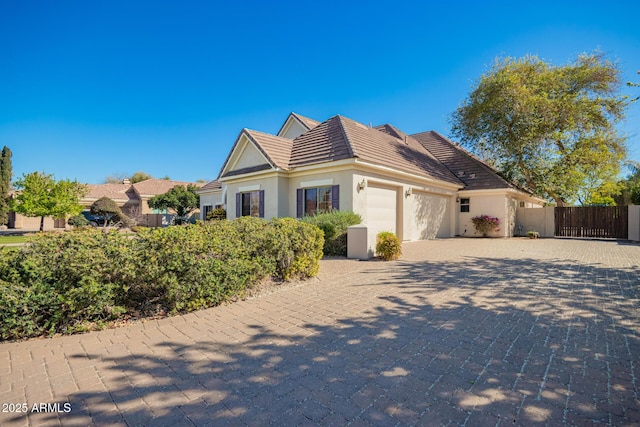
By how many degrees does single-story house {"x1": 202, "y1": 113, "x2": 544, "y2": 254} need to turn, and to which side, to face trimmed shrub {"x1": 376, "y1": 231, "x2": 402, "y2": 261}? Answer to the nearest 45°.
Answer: approximately 45° to its left

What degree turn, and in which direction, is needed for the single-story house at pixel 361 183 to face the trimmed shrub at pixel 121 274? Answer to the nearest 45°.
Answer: approximately 45° to its left

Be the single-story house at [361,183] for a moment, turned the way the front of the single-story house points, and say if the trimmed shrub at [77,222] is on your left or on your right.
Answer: on your right

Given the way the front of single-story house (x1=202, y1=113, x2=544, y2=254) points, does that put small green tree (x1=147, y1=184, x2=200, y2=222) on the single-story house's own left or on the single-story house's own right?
on the single-story house's own right

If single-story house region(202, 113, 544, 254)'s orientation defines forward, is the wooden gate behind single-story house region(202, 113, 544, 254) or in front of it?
behind

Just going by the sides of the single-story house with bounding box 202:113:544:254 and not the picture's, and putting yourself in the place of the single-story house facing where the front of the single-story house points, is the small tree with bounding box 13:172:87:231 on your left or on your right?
on your right

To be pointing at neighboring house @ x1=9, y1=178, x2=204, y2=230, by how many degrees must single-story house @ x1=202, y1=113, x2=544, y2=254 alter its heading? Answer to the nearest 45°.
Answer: approximately 90° to its right

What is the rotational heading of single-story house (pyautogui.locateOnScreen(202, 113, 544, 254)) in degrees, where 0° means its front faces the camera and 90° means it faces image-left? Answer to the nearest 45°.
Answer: approximately 45°
